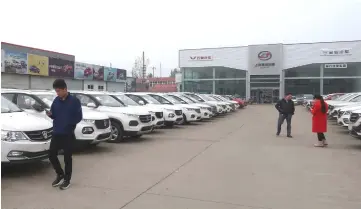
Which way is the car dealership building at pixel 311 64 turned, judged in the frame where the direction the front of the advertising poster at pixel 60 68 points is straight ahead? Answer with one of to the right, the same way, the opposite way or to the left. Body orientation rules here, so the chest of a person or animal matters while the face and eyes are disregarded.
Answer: to the right

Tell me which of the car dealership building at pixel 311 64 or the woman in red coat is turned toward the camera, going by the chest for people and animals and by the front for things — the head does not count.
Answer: the car dealership building

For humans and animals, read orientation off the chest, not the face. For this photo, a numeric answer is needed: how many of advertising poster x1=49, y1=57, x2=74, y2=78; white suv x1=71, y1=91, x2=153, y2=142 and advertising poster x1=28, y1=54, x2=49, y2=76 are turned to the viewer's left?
0

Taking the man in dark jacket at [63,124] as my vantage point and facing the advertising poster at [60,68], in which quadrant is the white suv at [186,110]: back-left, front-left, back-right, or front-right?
front-right

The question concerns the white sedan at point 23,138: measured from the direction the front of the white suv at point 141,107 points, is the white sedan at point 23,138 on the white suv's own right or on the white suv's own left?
on the white suv's own right

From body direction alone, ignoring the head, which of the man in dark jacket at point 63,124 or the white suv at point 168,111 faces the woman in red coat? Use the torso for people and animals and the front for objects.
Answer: the white suv

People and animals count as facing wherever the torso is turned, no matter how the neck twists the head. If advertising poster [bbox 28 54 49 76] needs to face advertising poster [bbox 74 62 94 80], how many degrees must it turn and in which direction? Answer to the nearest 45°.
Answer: approximately 90° to its left

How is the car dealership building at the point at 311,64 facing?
toward the camera

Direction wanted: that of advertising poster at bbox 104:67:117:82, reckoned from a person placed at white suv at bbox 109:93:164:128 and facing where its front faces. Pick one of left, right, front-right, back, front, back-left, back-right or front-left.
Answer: back-left

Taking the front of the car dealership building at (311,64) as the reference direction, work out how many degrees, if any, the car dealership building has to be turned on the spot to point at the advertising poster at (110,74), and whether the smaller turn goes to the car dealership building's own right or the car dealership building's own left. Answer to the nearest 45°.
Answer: approximately 90° to the car dealership building's own right

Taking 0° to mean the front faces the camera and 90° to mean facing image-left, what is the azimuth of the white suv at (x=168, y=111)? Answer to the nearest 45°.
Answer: approximately 315°

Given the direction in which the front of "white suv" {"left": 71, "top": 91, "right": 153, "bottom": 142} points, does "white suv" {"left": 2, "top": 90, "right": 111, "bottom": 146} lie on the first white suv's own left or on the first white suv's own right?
on the first white suv's own right

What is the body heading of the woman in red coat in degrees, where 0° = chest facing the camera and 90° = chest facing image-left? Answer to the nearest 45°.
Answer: approximately 90°

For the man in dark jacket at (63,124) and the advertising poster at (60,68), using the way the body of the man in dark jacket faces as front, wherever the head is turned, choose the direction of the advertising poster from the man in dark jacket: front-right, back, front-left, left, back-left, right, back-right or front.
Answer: back-right

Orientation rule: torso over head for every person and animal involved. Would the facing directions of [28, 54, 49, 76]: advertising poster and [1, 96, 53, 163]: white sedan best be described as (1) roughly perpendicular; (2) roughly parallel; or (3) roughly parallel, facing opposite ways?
roughly parallel

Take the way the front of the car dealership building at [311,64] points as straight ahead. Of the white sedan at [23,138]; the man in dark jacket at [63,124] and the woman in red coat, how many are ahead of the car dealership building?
3
